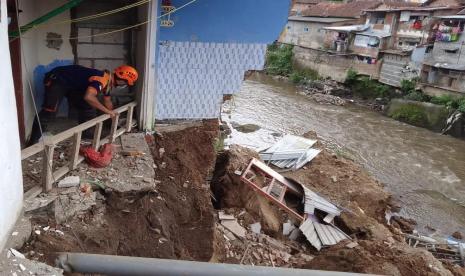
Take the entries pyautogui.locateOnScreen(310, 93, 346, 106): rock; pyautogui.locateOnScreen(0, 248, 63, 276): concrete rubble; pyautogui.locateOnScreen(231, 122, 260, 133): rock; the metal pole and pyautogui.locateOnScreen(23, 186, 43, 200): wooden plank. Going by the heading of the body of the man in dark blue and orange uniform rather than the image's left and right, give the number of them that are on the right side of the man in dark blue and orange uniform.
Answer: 3

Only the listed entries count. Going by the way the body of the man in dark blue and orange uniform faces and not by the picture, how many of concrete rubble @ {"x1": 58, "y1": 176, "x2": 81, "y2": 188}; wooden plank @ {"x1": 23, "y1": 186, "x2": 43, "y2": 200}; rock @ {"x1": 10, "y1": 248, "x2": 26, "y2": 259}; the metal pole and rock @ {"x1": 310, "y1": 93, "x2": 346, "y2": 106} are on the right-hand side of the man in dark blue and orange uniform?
4

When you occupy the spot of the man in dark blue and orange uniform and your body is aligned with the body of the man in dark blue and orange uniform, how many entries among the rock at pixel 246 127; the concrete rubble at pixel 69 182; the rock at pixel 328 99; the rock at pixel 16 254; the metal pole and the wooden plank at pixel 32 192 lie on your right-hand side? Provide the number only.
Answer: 4

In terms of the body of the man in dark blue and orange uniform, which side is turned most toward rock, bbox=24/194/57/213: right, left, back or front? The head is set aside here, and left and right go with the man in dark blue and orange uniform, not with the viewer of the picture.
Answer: right

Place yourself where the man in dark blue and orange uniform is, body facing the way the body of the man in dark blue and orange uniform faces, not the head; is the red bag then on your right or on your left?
on your right

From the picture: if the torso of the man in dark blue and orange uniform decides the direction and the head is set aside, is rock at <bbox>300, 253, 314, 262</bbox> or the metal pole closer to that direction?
the rock

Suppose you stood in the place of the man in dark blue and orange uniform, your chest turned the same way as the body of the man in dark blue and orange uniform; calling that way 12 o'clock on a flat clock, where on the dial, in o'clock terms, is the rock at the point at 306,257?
The rock is roughly at 1 o'clock from the man in dark blue and orange uniform.

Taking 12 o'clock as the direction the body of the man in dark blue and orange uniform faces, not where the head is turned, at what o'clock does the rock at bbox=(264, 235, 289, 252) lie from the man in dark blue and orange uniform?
The rock is roughly at 1 o'clock from the man in dark blue and orange uniform.

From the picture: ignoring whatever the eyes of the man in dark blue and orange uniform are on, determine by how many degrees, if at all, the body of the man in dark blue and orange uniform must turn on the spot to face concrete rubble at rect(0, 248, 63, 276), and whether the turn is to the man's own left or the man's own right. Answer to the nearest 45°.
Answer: approximately 90° to the man's own right

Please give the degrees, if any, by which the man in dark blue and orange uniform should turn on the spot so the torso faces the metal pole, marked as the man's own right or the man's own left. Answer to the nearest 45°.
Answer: approximately 90° to the man's own right

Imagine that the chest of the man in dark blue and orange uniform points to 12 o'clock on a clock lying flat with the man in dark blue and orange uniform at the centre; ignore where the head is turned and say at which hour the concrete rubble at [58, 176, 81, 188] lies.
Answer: The concrete rubble is roughly at 3 o'clock from the man in dark blue and orange uniform.

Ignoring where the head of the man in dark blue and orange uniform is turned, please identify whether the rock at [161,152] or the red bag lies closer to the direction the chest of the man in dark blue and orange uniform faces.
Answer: the rock

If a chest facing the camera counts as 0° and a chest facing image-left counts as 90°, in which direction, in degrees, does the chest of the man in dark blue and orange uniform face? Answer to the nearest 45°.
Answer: approximately 270°
